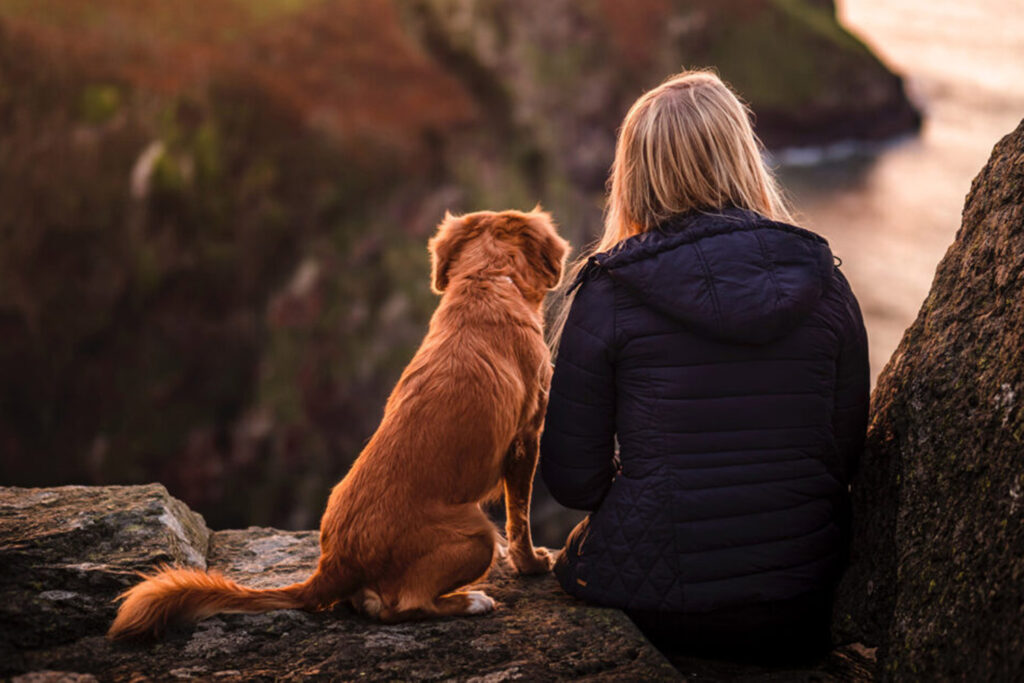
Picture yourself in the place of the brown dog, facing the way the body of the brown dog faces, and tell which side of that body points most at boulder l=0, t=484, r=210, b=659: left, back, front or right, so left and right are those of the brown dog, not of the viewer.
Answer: left

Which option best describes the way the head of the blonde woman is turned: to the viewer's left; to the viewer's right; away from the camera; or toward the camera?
away from the camera

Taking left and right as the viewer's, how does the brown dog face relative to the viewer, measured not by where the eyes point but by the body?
facing away from the viewer and to the right of the viewer

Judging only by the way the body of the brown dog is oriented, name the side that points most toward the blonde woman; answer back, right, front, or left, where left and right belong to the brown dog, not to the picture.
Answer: right
